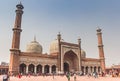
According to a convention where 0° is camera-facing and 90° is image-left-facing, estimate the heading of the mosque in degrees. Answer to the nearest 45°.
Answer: approximately 315°
